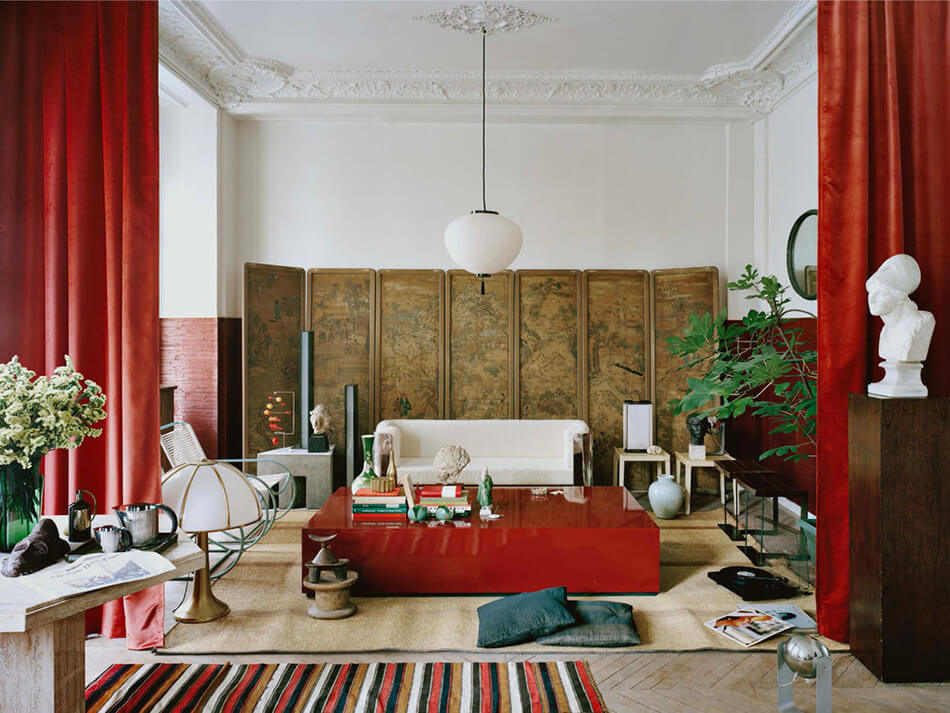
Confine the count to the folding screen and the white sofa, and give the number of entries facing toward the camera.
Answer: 2

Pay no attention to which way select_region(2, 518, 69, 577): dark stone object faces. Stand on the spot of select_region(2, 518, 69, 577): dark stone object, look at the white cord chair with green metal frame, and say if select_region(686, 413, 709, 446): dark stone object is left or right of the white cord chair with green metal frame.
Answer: right

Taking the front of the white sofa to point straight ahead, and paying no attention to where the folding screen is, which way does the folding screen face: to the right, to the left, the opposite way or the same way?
the same way

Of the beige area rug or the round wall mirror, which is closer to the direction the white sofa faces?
the beige area rug

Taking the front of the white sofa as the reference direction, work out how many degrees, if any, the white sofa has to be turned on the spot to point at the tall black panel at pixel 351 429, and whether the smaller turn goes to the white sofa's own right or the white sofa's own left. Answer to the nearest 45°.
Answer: approximately 90° to the white sofa's own right

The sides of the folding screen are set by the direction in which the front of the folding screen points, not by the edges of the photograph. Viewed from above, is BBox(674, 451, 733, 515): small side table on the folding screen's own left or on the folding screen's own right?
on the folding screen's own left

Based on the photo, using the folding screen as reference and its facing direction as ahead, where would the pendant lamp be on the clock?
The pendant lamp is roughly at 12 o'clock from the folding screen.

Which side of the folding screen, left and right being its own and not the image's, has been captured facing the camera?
front

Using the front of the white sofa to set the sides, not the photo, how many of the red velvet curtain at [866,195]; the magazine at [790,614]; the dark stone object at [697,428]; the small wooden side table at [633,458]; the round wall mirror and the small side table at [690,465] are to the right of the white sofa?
0

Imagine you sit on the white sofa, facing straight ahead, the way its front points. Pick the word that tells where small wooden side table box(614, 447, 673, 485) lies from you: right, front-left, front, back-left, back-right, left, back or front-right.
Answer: left

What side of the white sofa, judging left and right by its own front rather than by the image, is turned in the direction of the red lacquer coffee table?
front

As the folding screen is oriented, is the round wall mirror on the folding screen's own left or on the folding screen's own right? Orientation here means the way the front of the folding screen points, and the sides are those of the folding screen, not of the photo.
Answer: on the folding screen's own left

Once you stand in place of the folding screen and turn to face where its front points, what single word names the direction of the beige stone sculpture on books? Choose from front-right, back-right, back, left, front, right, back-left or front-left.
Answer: front

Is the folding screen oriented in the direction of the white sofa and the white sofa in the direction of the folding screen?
no

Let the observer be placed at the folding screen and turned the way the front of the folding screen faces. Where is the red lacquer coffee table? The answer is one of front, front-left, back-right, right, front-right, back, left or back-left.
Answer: front

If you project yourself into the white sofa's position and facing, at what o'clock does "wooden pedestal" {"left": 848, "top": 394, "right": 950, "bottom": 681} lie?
The wooden pedestal is roughly at 11 o'clock from the white sofa.

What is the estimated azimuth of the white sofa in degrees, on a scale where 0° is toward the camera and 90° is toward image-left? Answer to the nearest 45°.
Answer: approximately 0°

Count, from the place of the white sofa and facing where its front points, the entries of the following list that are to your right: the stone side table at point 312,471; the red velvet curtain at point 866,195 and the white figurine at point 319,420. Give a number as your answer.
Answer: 2

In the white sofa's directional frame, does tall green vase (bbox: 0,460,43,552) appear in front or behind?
in front

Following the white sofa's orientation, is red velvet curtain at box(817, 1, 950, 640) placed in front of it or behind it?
in front

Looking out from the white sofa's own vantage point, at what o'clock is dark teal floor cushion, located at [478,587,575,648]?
The dark teal floor cushion is roughly at 12 o'clock from the white sofa.
